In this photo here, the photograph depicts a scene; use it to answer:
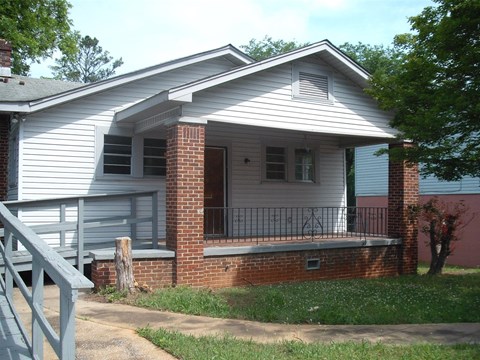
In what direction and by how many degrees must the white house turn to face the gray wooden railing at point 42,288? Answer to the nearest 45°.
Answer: approximately 45° to its right

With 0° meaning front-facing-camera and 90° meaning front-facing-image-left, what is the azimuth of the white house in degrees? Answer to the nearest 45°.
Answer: approximately 315°
